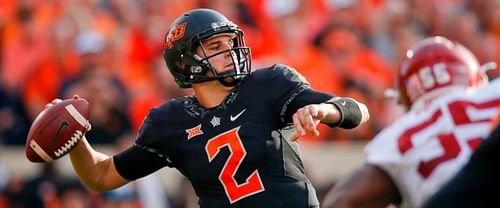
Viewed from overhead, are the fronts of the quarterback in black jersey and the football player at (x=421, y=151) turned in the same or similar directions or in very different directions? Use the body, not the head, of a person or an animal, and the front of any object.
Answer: very different directions

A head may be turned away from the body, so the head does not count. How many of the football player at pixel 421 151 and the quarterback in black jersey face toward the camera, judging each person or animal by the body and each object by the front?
1
